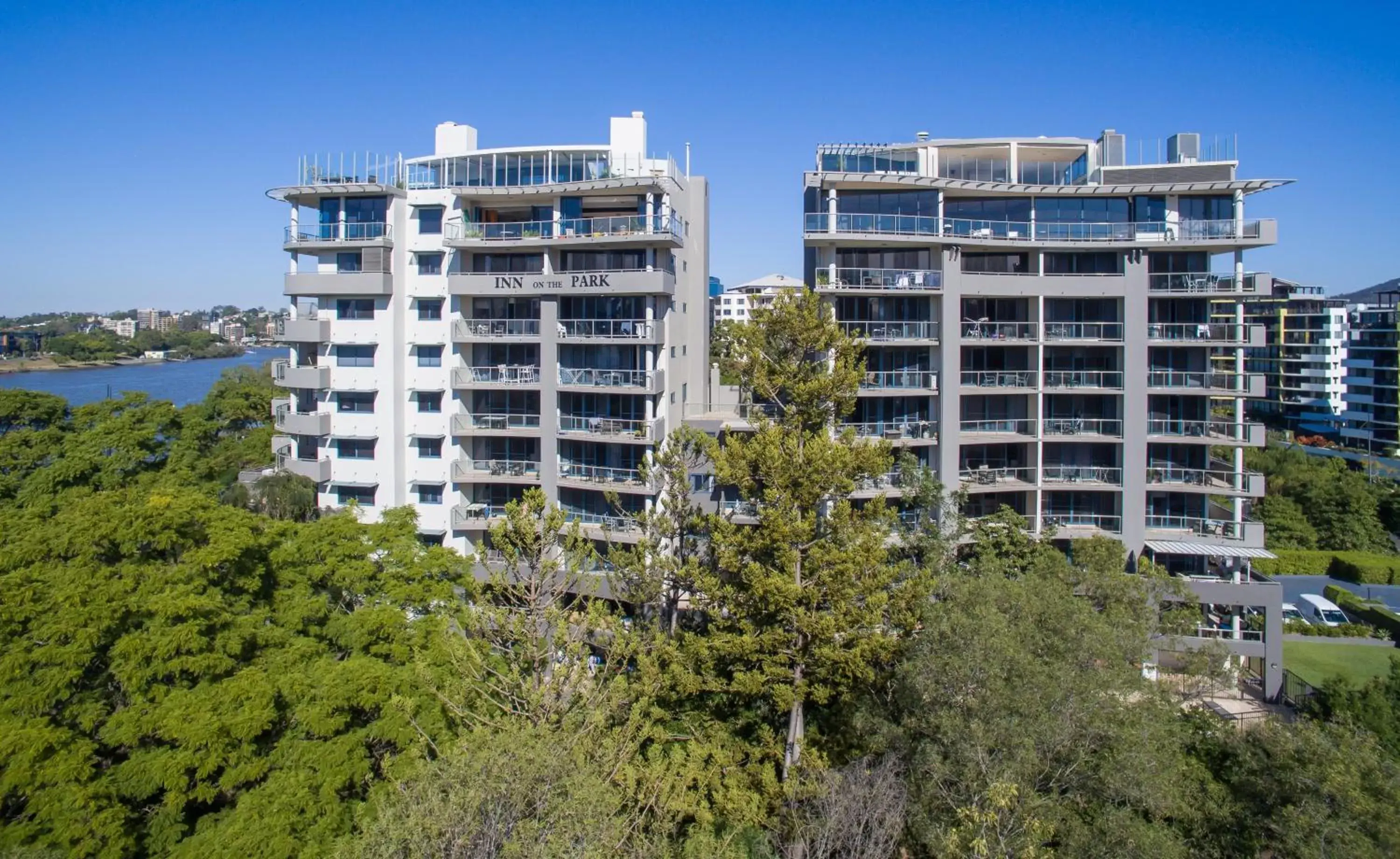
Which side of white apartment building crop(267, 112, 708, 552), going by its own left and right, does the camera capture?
front

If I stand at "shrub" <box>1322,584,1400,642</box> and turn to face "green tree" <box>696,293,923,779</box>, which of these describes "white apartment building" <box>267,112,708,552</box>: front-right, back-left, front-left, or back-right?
front-right
